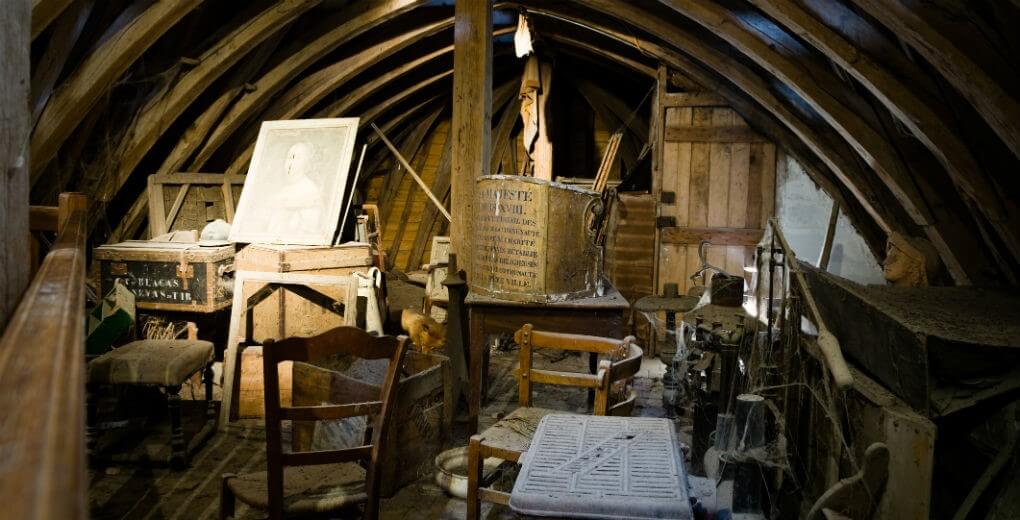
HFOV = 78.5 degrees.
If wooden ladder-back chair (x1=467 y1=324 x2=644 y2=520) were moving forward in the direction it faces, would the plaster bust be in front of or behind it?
behind

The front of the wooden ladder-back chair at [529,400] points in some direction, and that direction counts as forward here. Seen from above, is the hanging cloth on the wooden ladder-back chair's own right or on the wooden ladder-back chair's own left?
on the wooden ladder-back chair's own right

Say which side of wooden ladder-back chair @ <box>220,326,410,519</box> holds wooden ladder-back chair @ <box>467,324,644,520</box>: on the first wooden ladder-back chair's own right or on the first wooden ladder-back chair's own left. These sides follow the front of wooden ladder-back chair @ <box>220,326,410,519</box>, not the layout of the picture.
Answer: on the first wooden ladder-back chair's own right

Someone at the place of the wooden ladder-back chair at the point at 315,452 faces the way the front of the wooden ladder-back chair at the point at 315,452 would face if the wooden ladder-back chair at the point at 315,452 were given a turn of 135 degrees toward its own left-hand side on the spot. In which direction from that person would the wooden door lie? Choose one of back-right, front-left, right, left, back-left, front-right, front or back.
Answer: back-left

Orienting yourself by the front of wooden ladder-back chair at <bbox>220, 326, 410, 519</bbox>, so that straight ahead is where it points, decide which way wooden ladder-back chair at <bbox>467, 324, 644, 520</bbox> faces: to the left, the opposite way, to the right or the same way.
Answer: to the left

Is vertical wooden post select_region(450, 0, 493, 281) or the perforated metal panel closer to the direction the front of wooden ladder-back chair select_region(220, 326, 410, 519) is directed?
the vertical wooden post

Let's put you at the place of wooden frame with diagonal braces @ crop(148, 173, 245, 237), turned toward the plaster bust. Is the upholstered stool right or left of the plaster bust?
right

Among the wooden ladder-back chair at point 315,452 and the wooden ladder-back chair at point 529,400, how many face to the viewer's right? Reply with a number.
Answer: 0

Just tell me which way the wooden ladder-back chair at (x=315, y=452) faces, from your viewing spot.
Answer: facing away from the viewer and to the left of the viewer

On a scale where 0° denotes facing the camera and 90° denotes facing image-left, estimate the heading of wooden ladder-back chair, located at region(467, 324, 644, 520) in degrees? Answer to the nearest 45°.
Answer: approximately 45°
